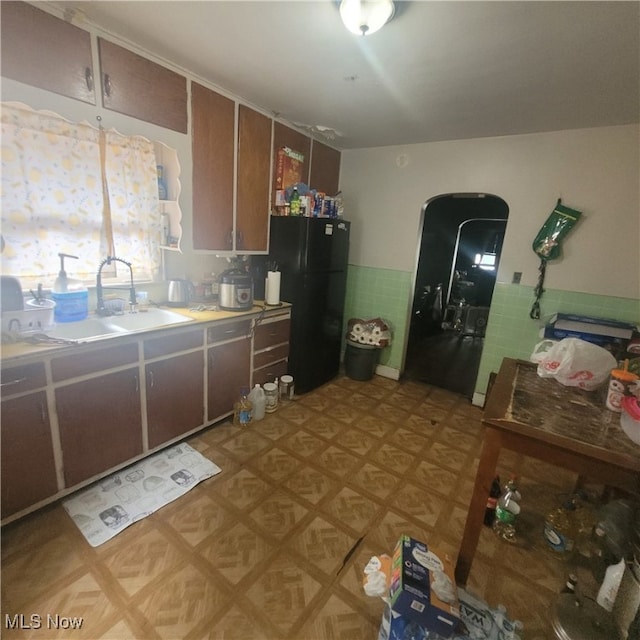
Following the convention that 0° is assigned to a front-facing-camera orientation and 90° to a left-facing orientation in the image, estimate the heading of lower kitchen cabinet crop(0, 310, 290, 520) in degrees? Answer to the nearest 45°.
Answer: approximately 315°

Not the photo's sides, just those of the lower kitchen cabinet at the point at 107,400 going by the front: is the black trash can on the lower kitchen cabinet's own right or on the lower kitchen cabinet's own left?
on the lower kitchen cabinet's own left

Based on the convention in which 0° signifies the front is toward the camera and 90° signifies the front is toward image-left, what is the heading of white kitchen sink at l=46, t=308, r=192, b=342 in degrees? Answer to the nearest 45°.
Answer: approximately 315°

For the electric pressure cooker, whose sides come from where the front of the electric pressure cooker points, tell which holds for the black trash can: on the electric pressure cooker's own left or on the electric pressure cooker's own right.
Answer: on the electric pressure cooker's own left

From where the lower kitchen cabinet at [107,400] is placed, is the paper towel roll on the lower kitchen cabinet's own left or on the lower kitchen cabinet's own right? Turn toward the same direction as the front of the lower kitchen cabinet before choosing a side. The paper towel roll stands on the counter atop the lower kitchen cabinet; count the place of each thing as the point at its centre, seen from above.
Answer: on the lower kitchen cabinet's own left
